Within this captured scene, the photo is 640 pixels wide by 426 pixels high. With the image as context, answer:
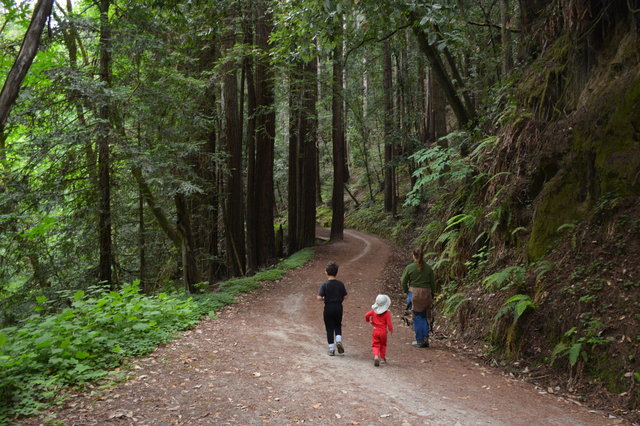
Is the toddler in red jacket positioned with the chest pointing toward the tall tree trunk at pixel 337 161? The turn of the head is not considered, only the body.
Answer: yes

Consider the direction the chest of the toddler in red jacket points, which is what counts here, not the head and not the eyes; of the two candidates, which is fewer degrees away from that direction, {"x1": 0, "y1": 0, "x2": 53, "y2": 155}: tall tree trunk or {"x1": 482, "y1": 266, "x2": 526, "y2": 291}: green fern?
the green fern

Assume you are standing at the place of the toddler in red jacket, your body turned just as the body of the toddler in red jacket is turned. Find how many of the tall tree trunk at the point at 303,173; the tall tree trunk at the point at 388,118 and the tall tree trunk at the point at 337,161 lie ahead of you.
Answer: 3

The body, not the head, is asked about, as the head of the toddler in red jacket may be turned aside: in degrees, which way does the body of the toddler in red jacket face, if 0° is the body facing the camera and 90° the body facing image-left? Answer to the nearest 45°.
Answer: approximately 180°

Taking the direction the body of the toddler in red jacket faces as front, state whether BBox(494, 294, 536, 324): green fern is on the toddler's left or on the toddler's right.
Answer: on the toddler's right

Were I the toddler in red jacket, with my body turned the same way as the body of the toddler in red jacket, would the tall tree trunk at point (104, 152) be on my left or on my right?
on my left

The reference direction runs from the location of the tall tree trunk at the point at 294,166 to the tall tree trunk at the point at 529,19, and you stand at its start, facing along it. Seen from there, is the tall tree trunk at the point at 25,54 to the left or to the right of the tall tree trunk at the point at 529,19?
right

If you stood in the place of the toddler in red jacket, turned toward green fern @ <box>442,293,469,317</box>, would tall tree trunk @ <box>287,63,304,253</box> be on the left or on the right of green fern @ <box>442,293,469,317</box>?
left

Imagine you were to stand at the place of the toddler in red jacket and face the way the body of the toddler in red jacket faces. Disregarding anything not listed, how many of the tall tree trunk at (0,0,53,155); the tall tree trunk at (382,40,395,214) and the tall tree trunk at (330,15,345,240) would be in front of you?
2

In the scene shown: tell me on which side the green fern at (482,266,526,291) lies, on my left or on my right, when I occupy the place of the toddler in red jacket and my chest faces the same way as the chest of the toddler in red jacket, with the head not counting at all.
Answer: on my right

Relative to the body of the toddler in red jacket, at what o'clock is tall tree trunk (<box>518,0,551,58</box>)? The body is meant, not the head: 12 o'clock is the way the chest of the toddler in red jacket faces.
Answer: The tall tree trunk is roughly at 1 o'clock from the toddler in red jacket.
